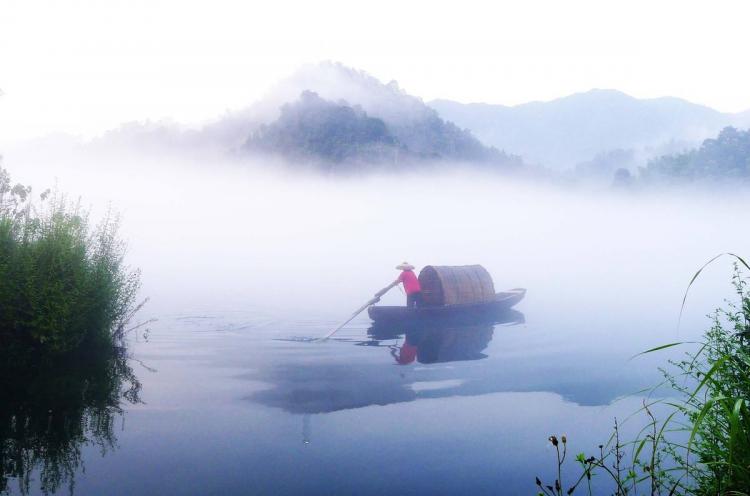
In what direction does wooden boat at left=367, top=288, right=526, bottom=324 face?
to the viewer's right
